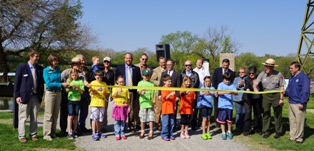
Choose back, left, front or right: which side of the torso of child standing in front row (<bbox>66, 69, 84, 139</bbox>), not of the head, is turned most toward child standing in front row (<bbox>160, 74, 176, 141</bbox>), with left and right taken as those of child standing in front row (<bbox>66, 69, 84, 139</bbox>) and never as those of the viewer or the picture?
left

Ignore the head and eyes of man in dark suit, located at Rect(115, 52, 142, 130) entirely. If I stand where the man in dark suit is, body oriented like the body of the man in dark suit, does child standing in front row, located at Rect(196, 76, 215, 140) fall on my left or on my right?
on my left

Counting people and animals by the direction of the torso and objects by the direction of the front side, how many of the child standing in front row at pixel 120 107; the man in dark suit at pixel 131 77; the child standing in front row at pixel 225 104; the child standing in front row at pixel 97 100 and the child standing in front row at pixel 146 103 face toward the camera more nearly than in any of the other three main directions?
5

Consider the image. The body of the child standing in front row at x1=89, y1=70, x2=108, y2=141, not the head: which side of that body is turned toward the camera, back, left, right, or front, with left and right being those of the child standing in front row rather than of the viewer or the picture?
front

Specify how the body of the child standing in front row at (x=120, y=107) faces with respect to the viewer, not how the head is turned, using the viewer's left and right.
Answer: facing the viewer

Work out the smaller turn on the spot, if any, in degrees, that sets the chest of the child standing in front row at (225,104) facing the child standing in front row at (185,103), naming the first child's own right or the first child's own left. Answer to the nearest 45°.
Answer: approximately 90° to the first child's own right

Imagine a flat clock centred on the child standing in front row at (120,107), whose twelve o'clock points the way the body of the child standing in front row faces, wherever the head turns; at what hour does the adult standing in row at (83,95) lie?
The adult standing in row is roughly at 4 o'clock from the child standing in front row.

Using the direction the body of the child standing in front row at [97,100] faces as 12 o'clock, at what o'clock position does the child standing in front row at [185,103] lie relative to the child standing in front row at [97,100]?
the child standing in front row at [185,103] is roughly at 9 o'clock from the child standing in front row at [97,100].

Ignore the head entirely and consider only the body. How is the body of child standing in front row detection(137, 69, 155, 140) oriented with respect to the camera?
toward the camera

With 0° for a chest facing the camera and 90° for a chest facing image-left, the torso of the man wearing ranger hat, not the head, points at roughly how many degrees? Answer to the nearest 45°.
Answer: approximately 45°

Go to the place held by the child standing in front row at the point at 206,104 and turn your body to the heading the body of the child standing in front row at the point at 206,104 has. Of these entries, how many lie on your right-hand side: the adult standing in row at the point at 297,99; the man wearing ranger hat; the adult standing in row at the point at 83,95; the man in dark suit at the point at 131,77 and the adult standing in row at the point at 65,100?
3

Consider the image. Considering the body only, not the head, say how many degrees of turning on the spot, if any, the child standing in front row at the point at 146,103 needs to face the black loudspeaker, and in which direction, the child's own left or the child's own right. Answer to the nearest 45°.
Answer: approximately 180°

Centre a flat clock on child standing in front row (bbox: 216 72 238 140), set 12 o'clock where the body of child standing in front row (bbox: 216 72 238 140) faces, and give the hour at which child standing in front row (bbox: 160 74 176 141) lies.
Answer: child standing in front row (bbox: 160 74 176 141) is roughly at 2 o'clock from child standing in front row (bbox: 216 72 238 140).
